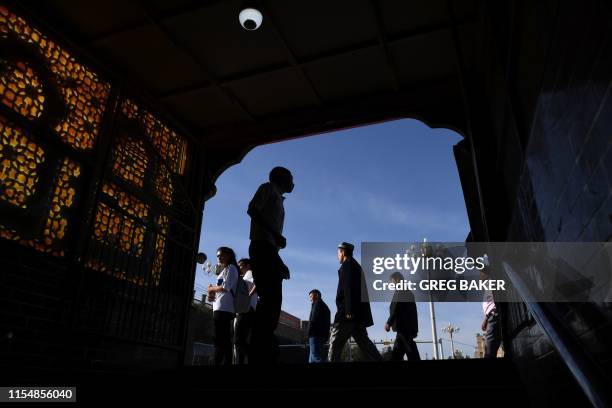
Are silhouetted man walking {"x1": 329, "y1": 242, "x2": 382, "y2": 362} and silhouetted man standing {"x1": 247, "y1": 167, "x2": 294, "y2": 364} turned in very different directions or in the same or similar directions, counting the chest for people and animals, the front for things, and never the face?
very different directions

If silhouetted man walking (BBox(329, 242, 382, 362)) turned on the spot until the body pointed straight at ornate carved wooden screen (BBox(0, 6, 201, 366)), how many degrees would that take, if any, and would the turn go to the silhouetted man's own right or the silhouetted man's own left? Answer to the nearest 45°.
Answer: approximately 45° to the silhouetted man's own left

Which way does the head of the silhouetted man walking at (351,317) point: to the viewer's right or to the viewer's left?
to the viewer's left

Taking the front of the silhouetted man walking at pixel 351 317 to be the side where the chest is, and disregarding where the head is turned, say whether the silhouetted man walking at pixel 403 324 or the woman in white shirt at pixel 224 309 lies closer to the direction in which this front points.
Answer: the woman in white shirt

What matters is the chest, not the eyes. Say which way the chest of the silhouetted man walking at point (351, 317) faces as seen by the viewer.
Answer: to the viewer's left

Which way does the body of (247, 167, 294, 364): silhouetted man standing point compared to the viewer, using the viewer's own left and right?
facing to the right of the viewer

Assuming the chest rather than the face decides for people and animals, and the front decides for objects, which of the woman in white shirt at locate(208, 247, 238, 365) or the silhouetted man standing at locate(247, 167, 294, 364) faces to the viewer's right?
the silhouetted man standing

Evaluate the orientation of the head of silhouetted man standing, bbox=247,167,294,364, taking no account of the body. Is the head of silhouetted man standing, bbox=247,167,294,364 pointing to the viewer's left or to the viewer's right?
to the viewer's right
